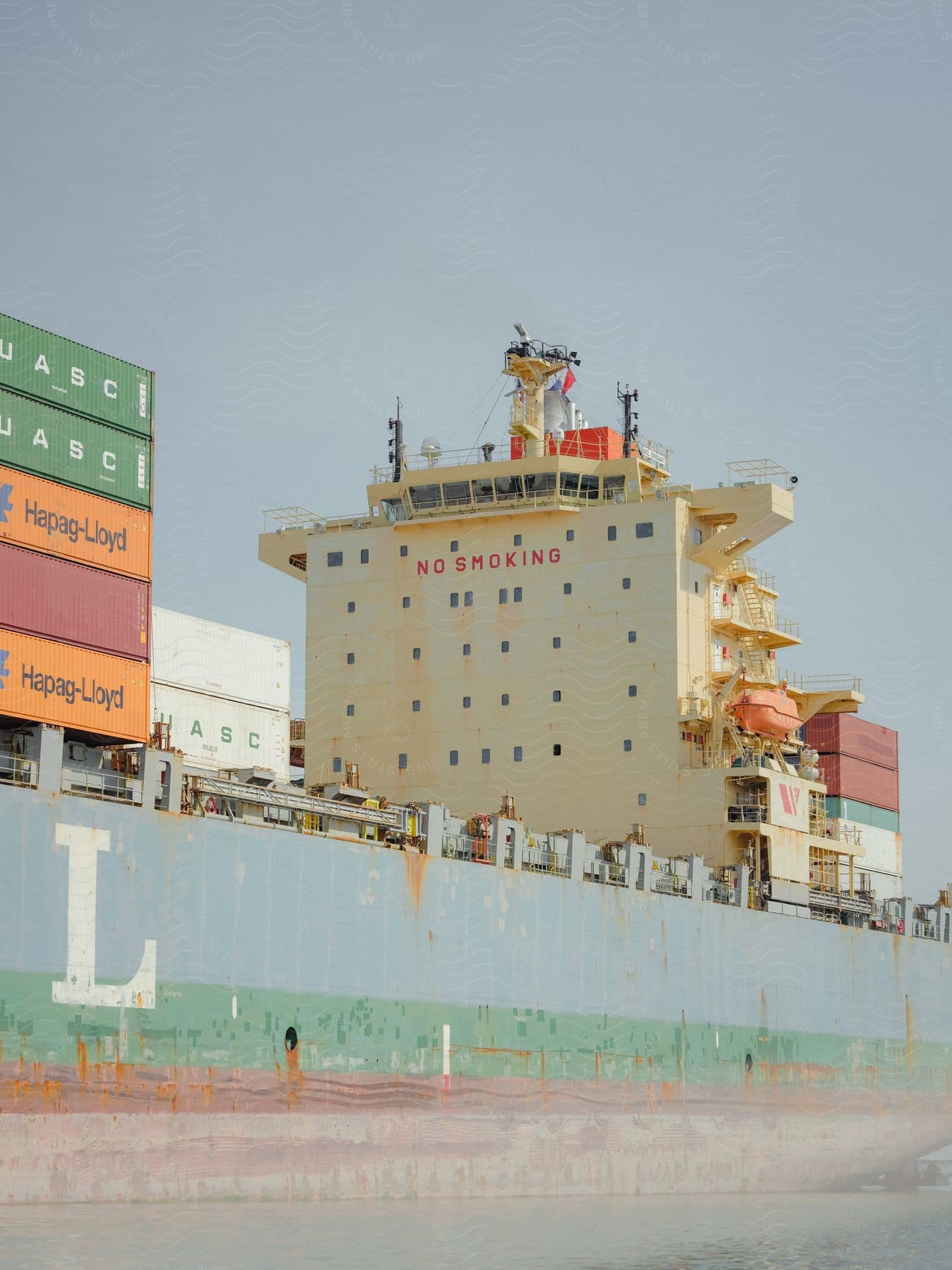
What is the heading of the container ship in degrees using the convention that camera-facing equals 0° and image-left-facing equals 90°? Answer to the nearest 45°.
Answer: approximately 45°
